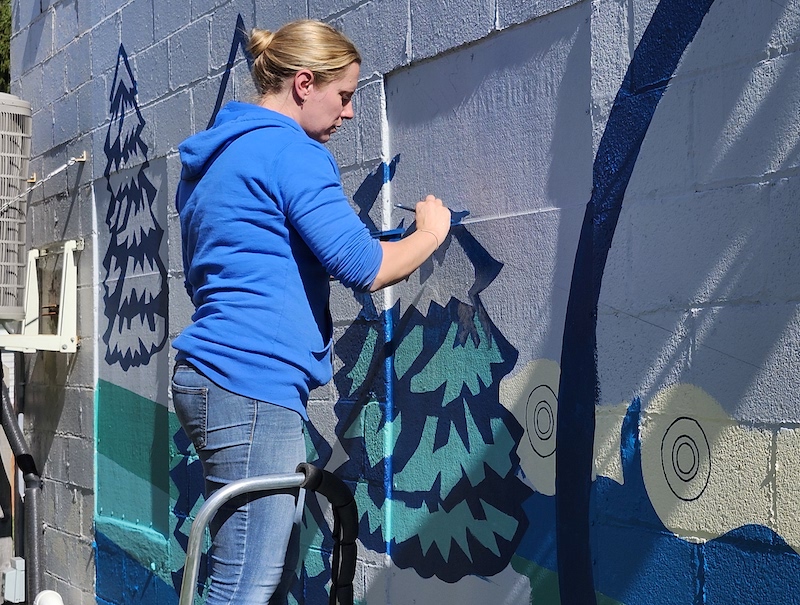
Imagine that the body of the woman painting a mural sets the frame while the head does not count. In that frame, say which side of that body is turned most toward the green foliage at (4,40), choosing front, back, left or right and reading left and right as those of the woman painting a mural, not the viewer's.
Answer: left

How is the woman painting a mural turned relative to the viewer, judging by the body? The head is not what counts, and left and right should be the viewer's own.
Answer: facing away from the viewer and to the right of the viewer

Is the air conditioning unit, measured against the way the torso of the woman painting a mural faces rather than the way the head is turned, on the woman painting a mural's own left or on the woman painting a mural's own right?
on the woman painting a mural's own left
